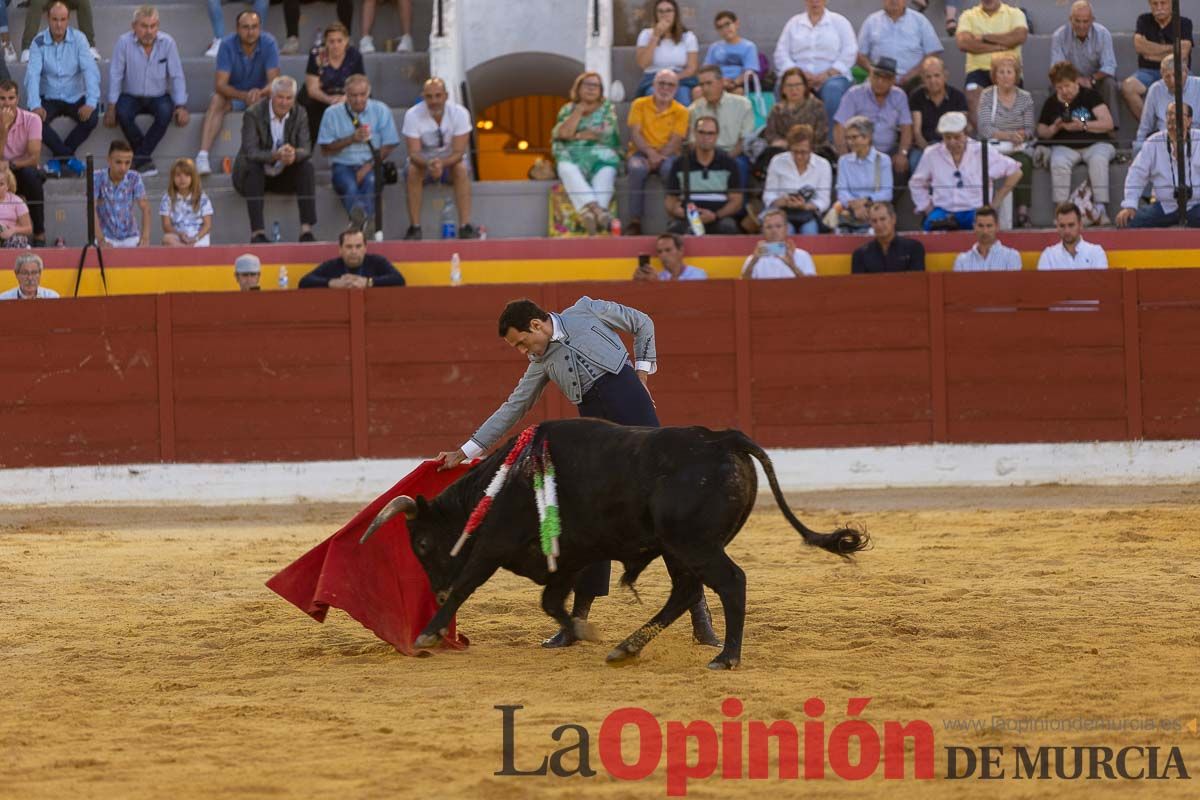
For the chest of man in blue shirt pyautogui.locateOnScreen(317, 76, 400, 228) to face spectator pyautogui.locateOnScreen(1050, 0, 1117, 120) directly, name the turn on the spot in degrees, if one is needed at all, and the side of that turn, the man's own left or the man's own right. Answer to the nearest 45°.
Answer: approximately 90° to the man's own left

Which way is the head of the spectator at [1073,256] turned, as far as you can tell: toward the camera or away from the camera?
toward the camera

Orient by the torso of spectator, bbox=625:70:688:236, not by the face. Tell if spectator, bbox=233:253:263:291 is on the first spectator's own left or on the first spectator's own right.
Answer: on the first spectator's own right

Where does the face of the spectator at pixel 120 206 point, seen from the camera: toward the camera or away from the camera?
toward the camera

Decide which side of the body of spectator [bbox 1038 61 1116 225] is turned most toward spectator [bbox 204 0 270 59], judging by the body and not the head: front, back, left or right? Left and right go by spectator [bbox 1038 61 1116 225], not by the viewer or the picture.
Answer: right

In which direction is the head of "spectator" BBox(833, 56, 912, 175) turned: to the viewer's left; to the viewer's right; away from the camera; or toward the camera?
toward the camera

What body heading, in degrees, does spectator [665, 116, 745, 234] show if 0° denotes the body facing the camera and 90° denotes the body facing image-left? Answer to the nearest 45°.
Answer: approximately 0°

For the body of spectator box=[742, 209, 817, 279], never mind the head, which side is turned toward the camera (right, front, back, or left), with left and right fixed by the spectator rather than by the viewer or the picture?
front

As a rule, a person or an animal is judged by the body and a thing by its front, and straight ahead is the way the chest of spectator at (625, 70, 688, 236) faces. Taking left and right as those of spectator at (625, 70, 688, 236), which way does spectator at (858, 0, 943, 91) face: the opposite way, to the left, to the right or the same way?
the same way

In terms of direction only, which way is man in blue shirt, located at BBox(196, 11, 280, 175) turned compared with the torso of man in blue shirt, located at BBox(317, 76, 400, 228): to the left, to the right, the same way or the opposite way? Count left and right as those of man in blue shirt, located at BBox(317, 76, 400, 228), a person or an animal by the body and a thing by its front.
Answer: the same way

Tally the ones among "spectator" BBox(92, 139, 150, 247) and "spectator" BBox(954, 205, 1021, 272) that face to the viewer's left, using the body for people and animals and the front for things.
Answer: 0

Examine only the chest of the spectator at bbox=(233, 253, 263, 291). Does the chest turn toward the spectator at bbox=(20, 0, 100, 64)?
no

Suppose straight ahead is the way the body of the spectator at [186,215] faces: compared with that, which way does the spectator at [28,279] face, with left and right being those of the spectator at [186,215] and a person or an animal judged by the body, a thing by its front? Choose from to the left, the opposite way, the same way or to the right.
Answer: the same way

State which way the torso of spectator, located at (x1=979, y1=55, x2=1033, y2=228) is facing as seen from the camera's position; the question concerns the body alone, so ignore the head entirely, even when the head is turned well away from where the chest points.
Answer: toward the camera

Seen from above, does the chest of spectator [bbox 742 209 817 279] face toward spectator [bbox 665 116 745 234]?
no

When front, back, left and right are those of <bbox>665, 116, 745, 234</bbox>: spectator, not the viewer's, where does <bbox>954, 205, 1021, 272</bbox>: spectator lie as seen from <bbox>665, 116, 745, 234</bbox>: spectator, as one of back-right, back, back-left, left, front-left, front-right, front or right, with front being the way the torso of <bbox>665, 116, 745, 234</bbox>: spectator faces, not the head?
left

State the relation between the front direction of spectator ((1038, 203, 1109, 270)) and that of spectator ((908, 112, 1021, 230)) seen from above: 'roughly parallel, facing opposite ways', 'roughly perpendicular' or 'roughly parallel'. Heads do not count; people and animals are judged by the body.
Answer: roughly parallel

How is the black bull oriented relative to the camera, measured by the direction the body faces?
to the viewer's left

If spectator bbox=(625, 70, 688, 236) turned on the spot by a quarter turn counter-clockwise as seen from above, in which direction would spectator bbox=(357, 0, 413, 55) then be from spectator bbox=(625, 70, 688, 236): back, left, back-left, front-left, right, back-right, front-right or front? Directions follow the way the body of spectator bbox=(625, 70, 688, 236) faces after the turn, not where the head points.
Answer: back-left

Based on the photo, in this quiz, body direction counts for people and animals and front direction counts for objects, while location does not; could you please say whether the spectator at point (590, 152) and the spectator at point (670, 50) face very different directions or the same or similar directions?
same or similar directions

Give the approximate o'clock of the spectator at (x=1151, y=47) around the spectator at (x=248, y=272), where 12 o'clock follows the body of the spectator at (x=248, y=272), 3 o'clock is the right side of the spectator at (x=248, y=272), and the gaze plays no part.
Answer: the spectator at (x=1151, y=47) is roughly at 9 o'clock from the spectator at (x=248, y=272).
